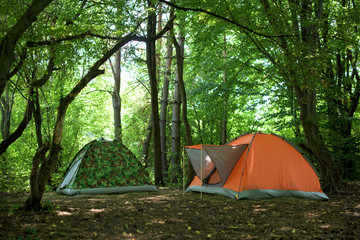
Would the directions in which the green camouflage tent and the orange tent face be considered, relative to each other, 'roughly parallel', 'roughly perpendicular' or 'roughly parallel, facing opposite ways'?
roughly parallel

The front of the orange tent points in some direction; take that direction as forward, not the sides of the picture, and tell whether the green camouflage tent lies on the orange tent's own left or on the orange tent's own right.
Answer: on the orange tent's own right

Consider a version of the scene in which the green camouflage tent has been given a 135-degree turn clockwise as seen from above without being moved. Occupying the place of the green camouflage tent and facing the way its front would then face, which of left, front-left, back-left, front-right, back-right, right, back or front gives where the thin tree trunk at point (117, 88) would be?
front-left

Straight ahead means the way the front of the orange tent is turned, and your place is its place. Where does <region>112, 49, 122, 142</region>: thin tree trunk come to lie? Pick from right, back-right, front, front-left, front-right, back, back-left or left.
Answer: right

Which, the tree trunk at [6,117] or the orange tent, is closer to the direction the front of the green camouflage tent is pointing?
the tree trunk

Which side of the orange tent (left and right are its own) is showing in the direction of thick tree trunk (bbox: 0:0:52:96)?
front

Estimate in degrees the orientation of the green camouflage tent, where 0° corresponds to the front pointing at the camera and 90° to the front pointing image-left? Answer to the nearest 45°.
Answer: approximately 90°

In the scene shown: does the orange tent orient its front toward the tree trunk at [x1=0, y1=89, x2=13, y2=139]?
no

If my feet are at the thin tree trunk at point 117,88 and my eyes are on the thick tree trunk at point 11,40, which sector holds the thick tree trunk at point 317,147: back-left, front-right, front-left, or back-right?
front-left

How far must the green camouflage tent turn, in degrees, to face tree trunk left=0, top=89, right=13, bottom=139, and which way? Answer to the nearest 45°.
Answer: approximately 45° to its right

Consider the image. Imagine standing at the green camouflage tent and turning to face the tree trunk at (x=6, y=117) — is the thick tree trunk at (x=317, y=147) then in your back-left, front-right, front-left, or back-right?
back-right

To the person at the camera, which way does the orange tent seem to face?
facing the viewer and to the left of the viewer

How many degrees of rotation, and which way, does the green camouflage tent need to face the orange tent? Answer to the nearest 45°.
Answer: approximately 135° to its left

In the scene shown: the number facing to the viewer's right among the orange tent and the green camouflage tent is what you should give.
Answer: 0
